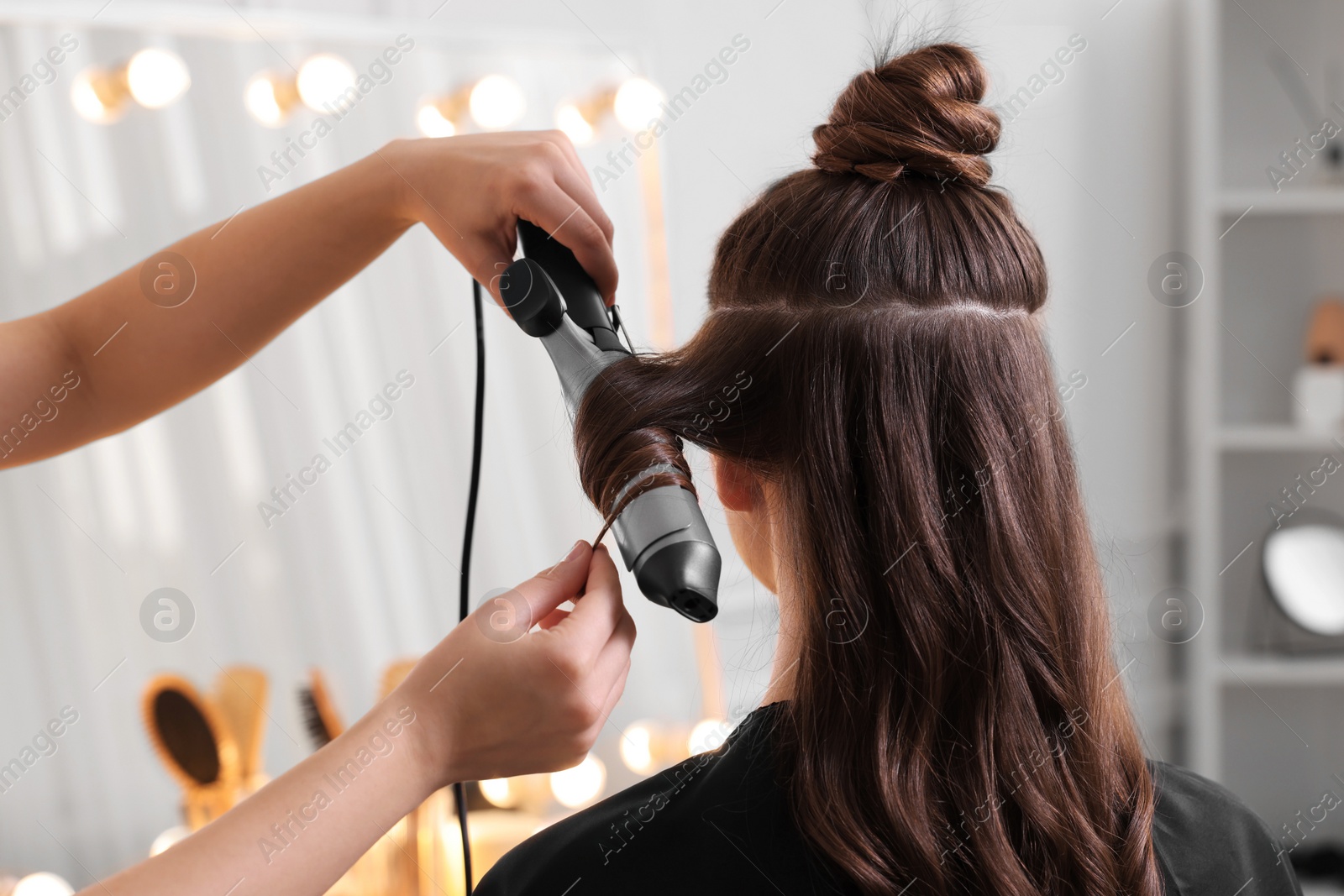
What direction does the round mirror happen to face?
toward the camera

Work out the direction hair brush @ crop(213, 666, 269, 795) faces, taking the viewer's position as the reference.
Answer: facing away from the viewer

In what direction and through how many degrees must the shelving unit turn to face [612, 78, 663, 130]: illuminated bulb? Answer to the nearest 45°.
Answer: approximately 45° to its right

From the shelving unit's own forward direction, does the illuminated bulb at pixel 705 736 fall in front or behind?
in front

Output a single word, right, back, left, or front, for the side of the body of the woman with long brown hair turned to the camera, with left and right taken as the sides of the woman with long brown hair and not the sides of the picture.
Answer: back

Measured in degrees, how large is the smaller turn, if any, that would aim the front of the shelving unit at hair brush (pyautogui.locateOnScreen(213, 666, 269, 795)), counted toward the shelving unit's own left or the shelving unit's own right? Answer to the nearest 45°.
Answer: approximately 45° to the shelving unit's own right

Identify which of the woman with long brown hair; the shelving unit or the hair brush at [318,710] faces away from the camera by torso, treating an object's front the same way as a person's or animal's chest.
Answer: the woman with long brown hair

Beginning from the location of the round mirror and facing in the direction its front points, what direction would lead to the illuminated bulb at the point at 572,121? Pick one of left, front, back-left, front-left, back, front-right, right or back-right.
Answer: front-right

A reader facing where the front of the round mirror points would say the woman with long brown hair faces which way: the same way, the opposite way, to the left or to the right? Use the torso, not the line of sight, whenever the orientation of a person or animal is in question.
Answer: the opposite way
